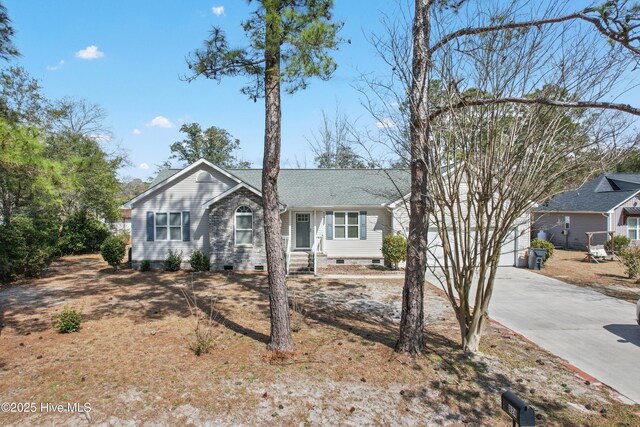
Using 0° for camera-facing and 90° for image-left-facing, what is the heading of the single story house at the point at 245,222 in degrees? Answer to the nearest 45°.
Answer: approximately 0°

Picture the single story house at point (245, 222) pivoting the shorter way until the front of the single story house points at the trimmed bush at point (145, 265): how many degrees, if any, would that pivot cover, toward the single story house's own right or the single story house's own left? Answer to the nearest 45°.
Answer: approximately 90° to the single story house's own right

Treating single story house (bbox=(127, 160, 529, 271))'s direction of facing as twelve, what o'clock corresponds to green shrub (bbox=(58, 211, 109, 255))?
The green shrub is roughly at 4 o'clock from the single story house.

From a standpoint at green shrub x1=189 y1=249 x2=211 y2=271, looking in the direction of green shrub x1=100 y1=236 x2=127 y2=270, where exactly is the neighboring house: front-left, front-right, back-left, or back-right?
back-right

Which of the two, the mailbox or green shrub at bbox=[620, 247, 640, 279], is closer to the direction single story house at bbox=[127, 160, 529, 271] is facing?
the mailbox

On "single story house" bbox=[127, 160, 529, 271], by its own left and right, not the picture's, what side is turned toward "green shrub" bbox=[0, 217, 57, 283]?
right

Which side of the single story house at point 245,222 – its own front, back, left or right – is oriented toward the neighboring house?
left

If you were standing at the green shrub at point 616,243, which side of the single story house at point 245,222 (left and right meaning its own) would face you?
left

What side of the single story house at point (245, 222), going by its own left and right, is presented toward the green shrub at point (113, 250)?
right
